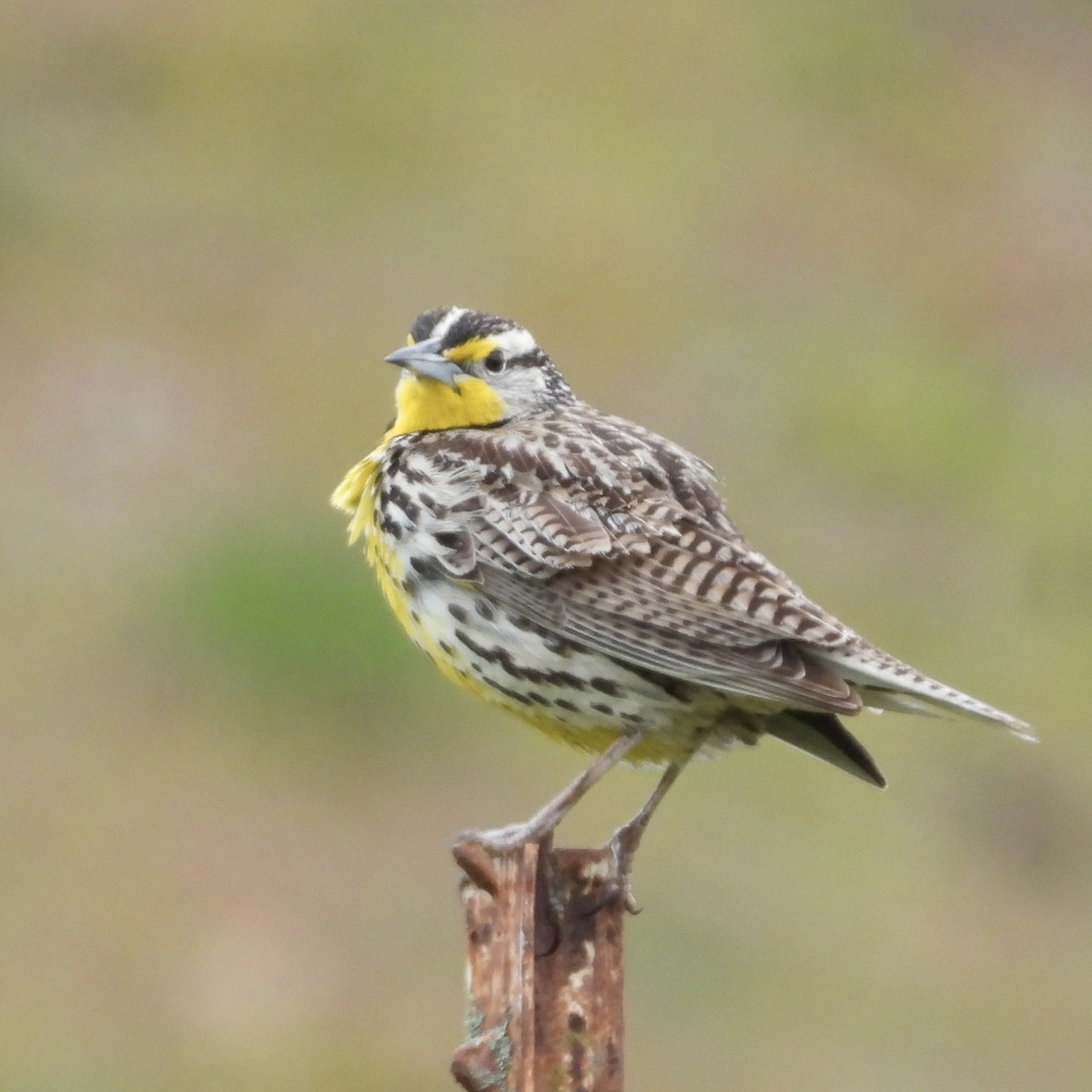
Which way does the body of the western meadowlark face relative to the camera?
to the viewer's left
